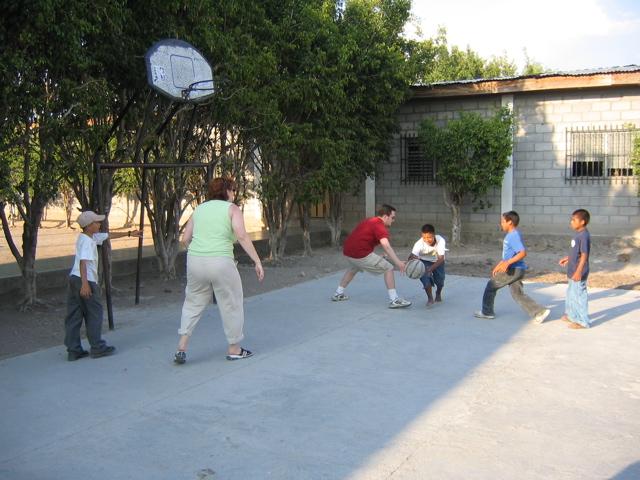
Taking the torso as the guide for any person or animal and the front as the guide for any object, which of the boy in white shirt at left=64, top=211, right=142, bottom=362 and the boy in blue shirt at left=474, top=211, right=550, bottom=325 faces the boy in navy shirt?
the boy in white shirt

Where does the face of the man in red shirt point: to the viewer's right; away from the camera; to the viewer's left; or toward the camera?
to the viewer's right

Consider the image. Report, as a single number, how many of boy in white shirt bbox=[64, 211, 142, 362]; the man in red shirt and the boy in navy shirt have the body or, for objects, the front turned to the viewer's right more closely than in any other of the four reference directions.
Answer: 2

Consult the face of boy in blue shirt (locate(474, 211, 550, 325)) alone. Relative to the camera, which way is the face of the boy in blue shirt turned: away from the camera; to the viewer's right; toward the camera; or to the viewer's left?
to the viewer's left

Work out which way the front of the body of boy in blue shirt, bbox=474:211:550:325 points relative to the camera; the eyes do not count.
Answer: to the viewer's left

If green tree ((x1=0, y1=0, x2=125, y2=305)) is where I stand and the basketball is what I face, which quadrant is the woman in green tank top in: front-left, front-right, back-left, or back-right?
front-right

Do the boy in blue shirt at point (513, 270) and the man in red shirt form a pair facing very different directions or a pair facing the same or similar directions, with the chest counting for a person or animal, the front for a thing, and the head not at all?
very different directions

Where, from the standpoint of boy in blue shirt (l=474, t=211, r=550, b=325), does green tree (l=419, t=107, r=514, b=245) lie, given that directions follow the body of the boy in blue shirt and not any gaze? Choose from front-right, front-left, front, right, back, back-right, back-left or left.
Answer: right

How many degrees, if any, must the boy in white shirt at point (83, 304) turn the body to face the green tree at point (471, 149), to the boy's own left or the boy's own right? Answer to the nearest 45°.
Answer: approximately 45° to the boy's own left

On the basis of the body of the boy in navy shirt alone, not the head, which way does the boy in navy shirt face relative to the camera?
to the viewer's left

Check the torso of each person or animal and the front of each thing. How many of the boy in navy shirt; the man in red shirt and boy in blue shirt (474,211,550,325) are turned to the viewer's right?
1

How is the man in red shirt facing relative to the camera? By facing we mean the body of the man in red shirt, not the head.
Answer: to the viewer's right

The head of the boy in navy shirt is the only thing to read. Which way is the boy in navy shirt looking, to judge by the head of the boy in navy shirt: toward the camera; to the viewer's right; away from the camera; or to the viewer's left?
to the viewer's left

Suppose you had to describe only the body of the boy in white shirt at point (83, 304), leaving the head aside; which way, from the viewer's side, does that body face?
to the viewer's right
